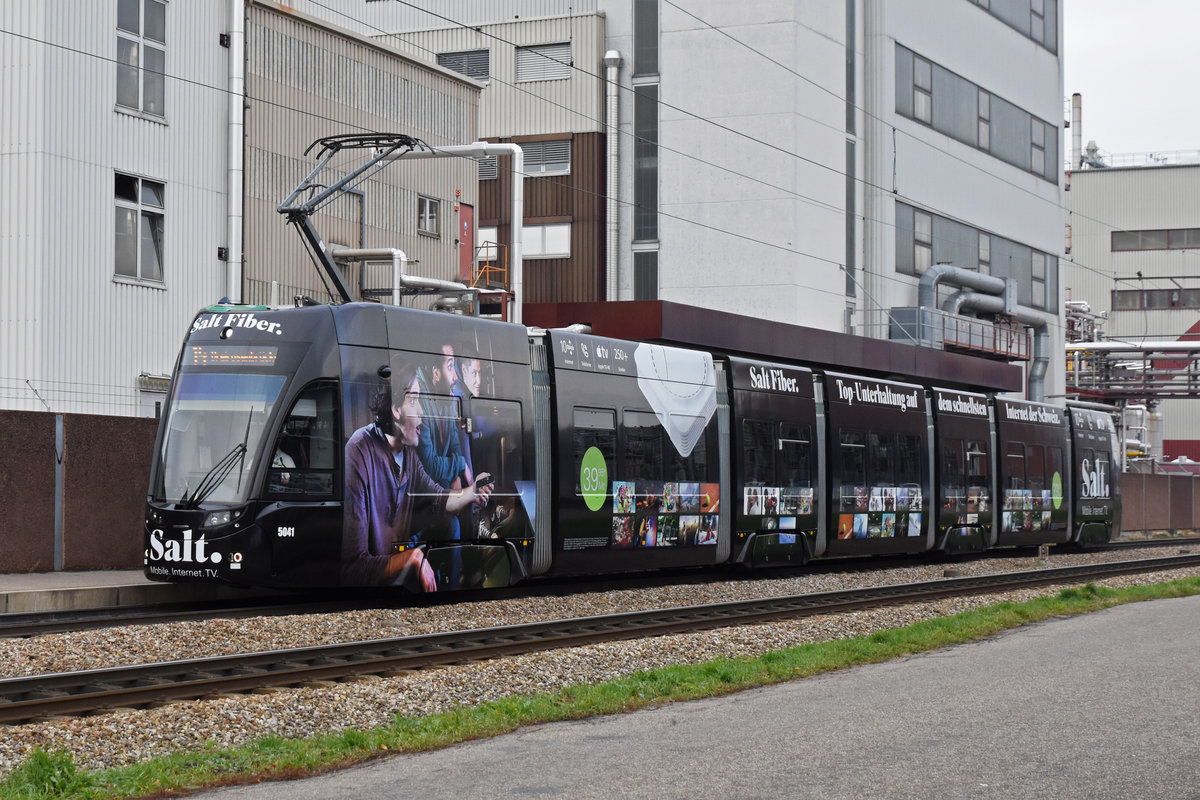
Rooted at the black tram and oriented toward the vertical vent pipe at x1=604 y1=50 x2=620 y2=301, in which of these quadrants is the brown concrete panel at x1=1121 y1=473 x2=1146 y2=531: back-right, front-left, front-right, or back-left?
front-right

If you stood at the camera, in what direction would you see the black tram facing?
facing the viewer and to the left of the viewer

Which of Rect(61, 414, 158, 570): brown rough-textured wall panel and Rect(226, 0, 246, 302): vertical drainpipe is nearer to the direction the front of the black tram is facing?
the brown rough-textured wall panel

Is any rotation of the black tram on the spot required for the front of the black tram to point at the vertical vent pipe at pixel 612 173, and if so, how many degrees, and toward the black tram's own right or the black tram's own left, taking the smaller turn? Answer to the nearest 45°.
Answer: approximately 135° to the black tram's own right

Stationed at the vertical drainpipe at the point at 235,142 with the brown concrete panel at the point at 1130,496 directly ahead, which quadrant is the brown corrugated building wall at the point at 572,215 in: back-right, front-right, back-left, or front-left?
front-left

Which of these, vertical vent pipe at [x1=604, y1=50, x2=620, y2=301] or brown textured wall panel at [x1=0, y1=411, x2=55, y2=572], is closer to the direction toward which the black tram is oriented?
the brown textured wall panel

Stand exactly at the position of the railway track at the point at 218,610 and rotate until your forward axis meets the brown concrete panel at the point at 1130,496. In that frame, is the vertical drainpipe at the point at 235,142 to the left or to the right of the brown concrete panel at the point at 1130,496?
left

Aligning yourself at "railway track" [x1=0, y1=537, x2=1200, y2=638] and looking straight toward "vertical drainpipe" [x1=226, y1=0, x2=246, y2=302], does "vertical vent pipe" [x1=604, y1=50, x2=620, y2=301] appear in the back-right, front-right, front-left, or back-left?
front-right

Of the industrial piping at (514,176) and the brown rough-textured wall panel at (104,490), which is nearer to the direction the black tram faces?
the brown rough-textured wall panel

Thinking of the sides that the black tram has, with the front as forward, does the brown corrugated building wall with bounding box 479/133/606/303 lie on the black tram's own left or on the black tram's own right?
on the black tram's own right

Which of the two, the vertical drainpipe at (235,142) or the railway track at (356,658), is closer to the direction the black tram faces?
the railway track

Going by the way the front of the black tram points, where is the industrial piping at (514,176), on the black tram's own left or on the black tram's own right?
on the black tram's own right
